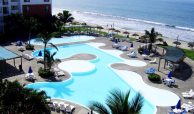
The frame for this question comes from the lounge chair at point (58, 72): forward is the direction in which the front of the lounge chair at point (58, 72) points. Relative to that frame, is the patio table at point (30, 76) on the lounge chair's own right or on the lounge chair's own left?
on the lounge chair's own right

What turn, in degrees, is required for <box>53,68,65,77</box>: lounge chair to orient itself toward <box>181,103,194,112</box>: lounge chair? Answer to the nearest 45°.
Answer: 0° — it already faces it

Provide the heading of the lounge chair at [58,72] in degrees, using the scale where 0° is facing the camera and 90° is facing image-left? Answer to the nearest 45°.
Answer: approximately 315°

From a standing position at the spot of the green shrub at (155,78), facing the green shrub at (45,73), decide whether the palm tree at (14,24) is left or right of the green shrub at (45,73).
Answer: right

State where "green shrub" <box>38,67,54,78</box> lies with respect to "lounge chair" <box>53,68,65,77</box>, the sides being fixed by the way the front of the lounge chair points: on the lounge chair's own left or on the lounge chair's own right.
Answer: on the lounge chair's own right
